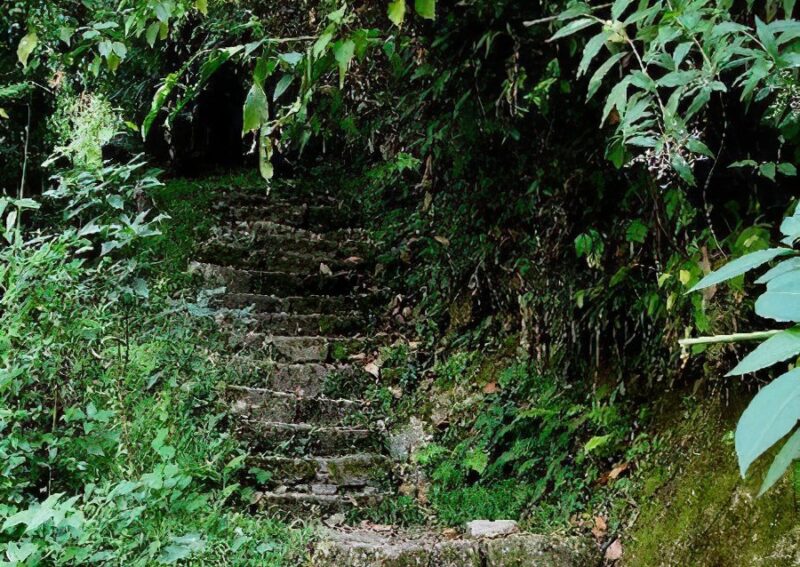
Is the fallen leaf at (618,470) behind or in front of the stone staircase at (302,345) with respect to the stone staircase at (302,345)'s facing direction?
in front

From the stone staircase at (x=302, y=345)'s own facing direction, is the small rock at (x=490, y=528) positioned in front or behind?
in front

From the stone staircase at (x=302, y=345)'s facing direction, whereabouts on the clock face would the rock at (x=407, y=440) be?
The rock is roughly at 11 o'clock from the stone staircase.

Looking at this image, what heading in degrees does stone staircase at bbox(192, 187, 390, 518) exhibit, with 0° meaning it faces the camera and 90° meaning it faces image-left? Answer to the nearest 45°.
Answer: approximately 0°

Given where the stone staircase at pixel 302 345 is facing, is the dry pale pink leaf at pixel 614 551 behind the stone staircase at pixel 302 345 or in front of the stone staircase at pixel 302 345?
in front
